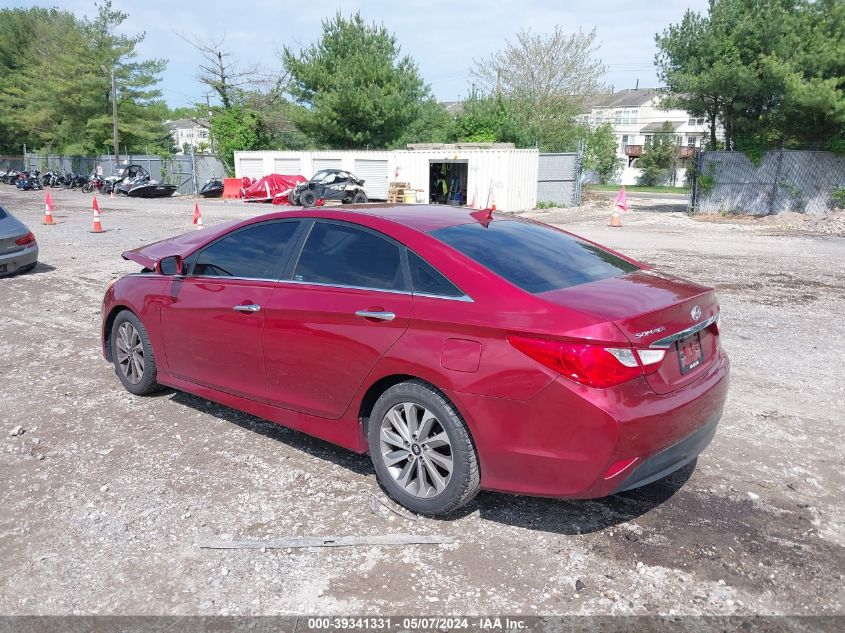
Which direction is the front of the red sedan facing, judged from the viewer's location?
facing away from the viewer and to the left of the viewer

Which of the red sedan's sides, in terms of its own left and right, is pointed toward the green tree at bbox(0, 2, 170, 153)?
front

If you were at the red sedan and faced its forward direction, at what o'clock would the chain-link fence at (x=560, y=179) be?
The chain-link fence is roughly at 2 o'clock from the red sedan.

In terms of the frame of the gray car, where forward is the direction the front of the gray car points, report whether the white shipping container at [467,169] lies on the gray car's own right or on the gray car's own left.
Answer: on the gray car's own right

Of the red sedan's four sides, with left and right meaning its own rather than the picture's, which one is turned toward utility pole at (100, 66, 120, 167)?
front

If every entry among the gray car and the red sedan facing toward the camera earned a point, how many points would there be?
0

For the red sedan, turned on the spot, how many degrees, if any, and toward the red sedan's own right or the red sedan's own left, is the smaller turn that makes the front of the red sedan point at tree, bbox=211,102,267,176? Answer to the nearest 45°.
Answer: approximately 45° to the red sedan's own right

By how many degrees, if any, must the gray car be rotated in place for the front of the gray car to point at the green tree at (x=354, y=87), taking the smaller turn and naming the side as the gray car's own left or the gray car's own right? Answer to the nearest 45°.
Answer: approximately 90° to the gray car's own right

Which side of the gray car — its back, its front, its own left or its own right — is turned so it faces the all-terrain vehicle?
right

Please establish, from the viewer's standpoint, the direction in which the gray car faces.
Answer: facing away from the viewer and to the left of the viewer

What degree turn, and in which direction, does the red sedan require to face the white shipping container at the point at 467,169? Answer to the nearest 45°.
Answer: approximately 45° to its right
